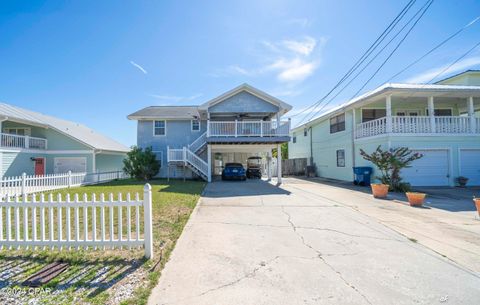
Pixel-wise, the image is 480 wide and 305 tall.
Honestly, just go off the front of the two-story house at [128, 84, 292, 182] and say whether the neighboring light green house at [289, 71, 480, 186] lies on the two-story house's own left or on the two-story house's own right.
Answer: on the two-story house's own left

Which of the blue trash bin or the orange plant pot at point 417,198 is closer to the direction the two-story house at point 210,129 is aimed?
the orange plant pot

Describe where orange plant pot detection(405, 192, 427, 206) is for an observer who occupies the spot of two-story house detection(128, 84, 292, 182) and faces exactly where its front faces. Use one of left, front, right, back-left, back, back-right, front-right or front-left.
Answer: front-left

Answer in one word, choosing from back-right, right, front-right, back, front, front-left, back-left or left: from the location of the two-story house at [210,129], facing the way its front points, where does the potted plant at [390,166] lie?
front-left

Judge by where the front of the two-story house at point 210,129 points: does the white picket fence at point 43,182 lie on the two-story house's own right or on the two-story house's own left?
on the two-story house's own right

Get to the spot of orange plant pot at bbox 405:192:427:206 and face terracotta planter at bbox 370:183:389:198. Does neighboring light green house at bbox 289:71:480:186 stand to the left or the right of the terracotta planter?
right

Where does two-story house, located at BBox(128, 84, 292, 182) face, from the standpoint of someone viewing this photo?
facing the viewer

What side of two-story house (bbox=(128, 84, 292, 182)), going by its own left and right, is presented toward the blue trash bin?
left
